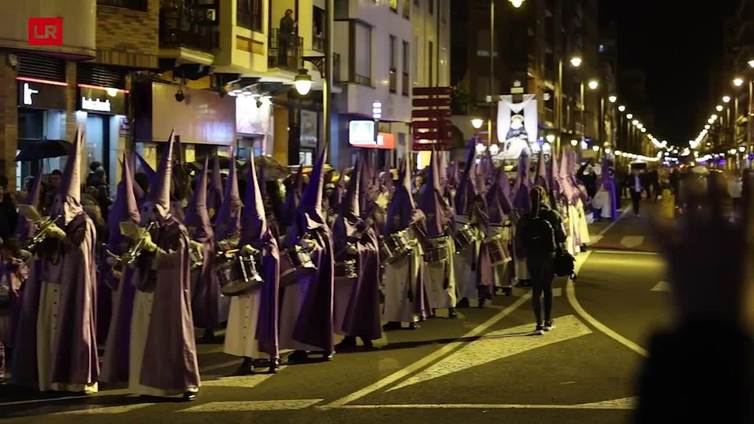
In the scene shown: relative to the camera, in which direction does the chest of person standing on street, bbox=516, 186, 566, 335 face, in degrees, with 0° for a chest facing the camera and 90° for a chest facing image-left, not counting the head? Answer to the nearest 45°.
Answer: approximately 180°

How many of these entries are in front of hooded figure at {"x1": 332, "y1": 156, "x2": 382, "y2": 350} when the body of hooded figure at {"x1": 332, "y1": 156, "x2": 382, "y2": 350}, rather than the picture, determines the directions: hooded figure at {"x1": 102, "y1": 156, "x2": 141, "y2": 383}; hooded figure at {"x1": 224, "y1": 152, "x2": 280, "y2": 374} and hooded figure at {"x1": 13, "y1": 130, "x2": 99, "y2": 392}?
3

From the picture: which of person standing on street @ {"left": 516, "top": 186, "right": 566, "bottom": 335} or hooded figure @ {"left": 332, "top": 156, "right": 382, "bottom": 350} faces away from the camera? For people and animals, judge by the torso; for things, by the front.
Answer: the person standing on street

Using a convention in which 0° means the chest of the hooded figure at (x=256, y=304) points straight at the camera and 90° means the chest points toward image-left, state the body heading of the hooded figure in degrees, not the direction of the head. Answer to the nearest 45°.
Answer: approximately 45°

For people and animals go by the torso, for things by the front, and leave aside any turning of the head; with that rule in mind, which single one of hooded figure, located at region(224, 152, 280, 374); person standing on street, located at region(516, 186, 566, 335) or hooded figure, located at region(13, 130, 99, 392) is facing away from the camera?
the person standing on street

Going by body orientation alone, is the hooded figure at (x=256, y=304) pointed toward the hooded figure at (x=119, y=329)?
yes

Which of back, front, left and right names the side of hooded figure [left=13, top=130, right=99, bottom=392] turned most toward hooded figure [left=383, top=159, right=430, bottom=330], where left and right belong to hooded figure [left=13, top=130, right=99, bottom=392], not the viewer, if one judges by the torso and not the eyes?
back

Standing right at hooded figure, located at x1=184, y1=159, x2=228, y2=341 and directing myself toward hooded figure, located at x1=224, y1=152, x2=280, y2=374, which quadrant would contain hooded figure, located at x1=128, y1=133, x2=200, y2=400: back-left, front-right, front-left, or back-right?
front-right

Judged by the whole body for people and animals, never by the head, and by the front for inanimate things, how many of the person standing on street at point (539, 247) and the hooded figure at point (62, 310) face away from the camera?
1

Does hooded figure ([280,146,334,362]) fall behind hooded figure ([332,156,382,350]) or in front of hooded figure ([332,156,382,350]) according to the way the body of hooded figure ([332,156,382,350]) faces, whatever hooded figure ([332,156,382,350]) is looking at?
in front

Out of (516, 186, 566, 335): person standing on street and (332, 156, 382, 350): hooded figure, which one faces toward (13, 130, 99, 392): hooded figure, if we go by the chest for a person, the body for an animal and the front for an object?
(332, 156, 382, 350): hooded figure

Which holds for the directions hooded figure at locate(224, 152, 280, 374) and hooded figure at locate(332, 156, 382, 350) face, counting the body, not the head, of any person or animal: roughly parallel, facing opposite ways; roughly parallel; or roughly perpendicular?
roughly parallel

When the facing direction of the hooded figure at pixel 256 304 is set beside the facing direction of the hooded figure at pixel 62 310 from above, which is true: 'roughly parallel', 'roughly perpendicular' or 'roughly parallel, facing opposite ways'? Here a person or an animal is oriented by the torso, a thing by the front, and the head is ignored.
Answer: roughly parallel

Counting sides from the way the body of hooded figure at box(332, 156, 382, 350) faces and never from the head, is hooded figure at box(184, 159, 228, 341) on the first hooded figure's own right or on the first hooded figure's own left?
on the first hooded figure's own right

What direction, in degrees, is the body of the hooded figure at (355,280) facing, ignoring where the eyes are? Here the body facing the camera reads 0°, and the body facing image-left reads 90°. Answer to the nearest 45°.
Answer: approximately 45°

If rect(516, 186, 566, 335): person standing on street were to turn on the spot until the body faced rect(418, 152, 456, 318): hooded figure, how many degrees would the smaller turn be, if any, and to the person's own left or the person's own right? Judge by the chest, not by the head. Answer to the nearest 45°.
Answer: approximately 45° to the person's own left

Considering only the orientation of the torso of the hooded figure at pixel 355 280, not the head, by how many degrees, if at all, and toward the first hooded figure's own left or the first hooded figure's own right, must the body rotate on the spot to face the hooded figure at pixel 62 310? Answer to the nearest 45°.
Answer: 0° — they already face them
